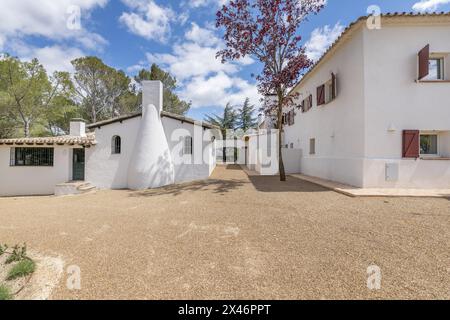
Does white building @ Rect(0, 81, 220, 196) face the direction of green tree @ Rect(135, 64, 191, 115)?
no

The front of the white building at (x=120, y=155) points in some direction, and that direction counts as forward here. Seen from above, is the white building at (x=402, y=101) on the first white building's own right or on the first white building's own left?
on the first white building's own left

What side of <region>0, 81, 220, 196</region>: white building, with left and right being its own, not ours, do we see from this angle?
front

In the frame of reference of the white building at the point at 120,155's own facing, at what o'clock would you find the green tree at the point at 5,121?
The green tree is roughly at 5 o'clock from the white building.

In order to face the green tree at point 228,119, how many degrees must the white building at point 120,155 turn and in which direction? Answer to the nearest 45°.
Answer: approximately 135° to its left

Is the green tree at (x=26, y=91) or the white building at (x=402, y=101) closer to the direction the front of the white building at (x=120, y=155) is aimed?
the white building

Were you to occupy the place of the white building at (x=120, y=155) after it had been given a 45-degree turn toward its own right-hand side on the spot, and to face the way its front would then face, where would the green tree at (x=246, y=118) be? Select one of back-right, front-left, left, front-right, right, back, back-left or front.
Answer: back

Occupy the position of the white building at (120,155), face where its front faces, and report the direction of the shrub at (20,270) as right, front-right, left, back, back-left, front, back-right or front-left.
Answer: front

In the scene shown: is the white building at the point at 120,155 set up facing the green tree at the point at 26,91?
no
